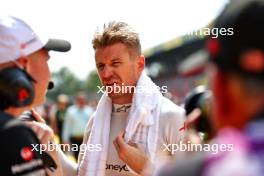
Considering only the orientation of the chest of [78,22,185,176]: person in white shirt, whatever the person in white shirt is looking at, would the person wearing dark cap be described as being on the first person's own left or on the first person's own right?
on the first person's own left

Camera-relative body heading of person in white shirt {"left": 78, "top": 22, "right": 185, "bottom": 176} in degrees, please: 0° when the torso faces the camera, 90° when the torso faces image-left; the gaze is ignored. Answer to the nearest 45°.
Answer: approximately 45°
